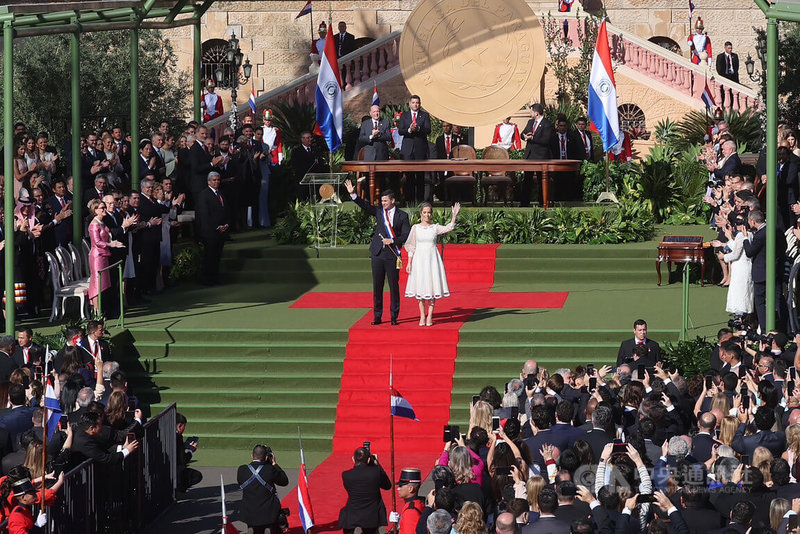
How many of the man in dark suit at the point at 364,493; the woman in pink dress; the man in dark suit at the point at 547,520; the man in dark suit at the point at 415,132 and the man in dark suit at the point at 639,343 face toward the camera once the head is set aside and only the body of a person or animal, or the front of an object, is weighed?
2

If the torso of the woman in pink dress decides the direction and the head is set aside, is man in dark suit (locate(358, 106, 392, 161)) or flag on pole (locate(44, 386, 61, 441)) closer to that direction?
the man in dark suit

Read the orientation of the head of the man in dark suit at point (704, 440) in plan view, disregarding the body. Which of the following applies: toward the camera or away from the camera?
away from the camera

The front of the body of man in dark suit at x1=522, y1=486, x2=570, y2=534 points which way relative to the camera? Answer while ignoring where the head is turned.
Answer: away from the camera

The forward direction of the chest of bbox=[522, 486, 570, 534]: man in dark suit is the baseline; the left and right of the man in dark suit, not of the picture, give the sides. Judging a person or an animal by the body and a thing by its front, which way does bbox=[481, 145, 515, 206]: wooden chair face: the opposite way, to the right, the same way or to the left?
the opposite way

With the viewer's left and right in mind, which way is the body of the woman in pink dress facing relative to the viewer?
facing to the right of the viewer

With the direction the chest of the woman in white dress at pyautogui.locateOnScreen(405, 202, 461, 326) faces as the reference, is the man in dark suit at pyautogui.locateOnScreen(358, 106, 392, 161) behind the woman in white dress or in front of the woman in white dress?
behind

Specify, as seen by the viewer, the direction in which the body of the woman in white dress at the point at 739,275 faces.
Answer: to the viewer's left

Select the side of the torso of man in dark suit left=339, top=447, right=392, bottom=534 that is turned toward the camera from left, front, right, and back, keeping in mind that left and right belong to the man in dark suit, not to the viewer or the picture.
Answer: back

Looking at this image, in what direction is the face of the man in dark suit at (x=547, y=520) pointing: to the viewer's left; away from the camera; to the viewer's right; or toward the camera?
away from the camera

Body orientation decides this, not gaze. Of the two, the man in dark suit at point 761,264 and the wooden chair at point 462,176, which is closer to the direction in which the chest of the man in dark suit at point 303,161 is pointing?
the man in dark suit

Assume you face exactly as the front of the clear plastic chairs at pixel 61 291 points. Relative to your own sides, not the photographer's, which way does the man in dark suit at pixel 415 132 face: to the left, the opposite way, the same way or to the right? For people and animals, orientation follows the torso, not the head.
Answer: to the right

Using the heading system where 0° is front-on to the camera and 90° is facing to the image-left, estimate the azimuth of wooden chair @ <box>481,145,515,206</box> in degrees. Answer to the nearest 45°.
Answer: approximately 0°
